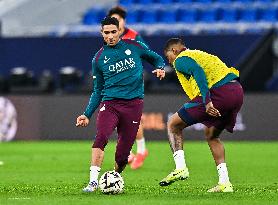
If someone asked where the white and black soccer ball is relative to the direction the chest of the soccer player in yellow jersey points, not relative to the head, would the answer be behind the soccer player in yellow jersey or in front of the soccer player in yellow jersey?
in front

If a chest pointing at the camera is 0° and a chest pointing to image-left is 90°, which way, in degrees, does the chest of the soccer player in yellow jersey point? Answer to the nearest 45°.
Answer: approximately 90°
